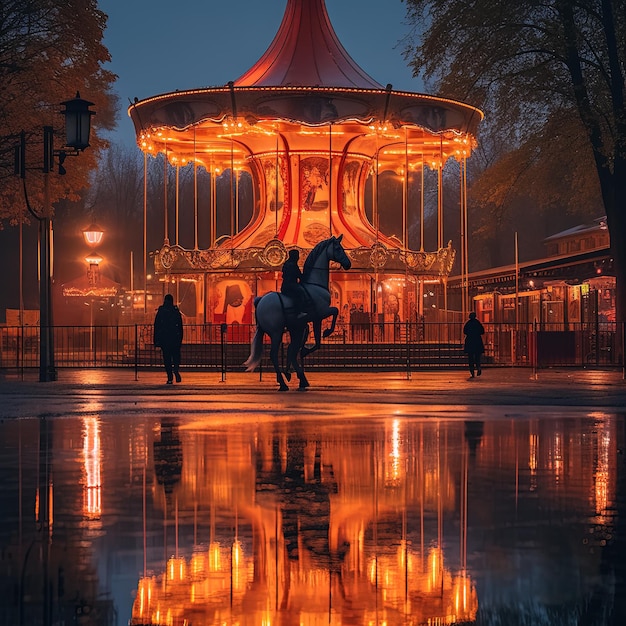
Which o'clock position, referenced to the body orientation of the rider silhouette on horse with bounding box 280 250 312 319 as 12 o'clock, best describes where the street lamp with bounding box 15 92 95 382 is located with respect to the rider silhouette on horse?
The street lamp is roughly at 7 o'clock from the rider silhouette on horse.

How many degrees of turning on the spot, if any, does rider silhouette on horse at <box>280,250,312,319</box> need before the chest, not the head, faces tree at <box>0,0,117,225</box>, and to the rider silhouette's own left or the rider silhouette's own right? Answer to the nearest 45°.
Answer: approximately 135° to the rider silhouette's own left

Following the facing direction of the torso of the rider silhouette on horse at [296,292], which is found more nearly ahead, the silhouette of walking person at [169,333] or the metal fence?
the metal fence

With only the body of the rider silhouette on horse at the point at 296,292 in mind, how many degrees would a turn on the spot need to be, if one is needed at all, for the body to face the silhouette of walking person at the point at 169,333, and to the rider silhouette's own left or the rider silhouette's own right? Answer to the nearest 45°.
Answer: approximately 135° to the rider silhouette's own left

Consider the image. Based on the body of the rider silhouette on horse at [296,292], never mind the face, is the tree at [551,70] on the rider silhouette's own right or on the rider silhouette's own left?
on the rider silhouette's own left

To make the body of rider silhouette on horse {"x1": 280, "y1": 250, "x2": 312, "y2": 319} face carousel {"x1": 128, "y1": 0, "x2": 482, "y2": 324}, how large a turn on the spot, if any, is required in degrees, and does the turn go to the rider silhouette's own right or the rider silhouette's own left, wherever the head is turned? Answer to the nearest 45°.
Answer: approximately 90° to the rider silhouette's own left

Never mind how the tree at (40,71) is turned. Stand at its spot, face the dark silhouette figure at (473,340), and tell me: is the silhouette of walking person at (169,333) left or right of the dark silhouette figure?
right

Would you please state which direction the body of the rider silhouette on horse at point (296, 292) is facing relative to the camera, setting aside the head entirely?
to the viewer's right

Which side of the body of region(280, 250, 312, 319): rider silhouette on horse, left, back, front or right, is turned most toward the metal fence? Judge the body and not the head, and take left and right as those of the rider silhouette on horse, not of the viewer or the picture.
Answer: left

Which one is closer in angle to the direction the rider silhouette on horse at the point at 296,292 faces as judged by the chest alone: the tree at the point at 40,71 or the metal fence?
the metal fence

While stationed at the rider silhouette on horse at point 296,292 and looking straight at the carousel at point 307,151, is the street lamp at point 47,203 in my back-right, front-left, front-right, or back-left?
front-left

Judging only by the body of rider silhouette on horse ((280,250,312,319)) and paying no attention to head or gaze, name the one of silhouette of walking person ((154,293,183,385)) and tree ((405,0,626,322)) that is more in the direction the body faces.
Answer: the tree

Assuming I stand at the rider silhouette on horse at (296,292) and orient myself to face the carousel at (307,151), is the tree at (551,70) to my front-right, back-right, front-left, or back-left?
front-right
